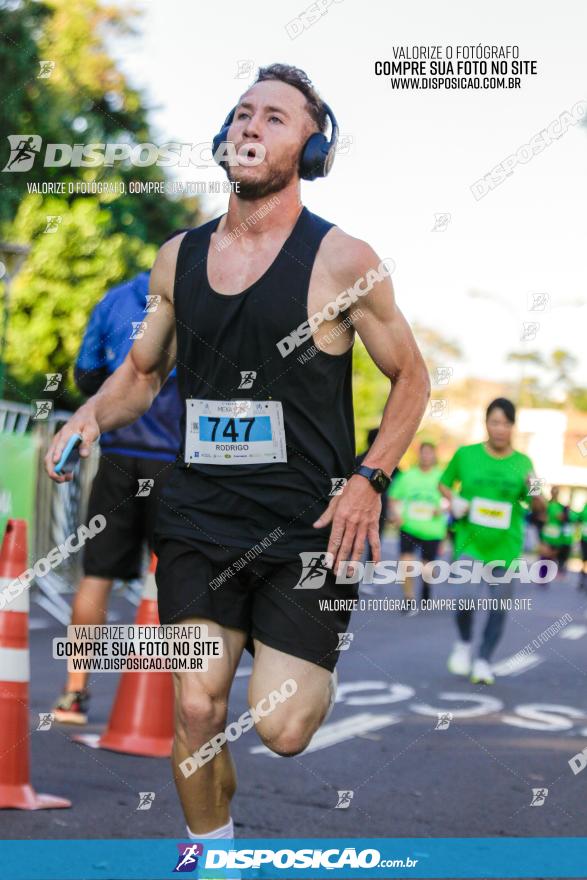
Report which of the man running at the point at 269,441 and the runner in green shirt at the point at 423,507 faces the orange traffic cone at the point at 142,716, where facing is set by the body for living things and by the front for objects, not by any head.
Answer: the runner in green shirt

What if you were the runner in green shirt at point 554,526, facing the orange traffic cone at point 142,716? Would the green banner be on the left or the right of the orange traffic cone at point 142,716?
right

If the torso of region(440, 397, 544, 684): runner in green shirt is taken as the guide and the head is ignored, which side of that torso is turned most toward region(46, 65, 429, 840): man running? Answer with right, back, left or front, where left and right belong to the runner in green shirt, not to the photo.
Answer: front

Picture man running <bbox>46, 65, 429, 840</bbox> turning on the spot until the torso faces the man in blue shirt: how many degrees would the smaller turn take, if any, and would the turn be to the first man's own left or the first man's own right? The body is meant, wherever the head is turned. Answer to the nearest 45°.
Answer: approximately 135° to the first man's own right

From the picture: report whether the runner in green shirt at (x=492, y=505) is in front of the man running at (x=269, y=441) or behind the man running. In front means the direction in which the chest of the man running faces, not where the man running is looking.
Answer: behind

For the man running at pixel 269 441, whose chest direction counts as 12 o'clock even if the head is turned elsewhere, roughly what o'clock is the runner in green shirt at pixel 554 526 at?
The runner in green shirt is roughly at 5 o'clock from the man running.

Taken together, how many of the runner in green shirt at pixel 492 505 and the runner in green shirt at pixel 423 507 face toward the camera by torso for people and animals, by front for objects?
2

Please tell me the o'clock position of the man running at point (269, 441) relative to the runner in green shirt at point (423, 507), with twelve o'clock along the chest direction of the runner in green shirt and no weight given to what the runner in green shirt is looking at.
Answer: The man running is roughly at 12 o'clock from the runner in green shirt.

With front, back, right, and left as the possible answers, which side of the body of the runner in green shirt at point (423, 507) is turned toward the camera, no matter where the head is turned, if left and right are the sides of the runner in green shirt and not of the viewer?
front

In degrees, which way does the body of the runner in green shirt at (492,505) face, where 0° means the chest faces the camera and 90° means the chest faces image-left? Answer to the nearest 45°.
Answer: approximately 0°

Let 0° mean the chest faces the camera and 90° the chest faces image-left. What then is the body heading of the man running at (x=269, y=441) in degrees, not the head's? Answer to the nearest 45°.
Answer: approximately 45°

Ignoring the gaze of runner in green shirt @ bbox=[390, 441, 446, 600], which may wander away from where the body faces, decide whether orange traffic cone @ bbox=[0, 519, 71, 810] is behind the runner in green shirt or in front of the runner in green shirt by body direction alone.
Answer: in front

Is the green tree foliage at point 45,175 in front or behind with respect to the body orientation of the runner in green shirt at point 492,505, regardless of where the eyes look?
behind

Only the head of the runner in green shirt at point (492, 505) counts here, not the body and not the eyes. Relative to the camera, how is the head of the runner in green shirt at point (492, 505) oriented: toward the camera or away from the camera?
toward the camera
